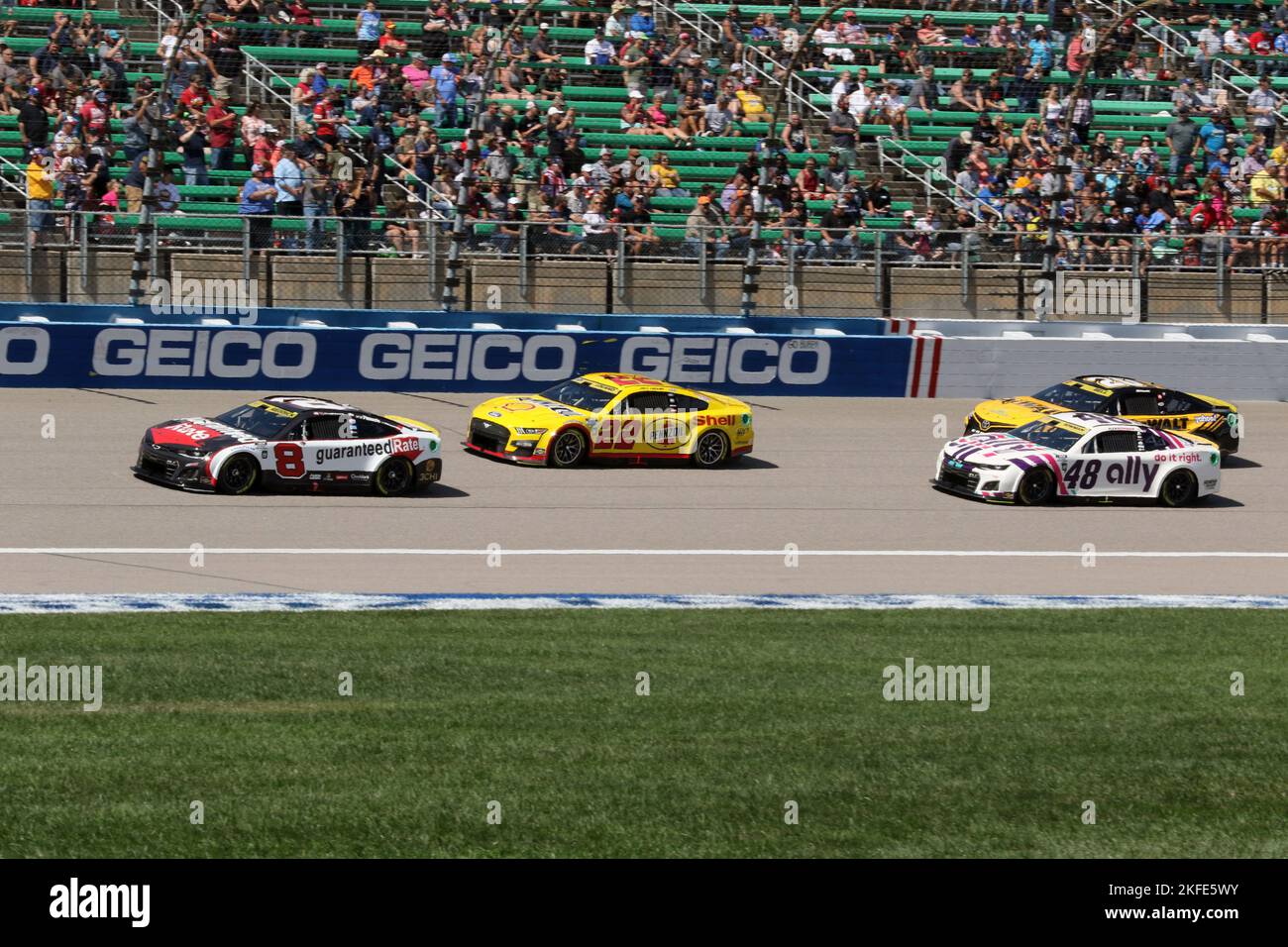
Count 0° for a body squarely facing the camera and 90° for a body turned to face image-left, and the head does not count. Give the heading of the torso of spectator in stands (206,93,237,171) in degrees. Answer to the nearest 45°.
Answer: approximately 315°

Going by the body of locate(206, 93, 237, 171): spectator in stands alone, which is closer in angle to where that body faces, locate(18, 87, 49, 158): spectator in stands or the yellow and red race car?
the yellow and red race car

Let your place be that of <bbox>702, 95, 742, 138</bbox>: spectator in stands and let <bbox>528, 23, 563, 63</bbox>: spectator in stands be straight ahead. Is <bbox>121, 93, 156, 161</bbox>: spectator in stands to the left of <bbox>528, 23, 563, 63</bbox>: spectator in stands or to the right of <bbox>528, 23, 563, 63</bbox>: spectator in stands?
left

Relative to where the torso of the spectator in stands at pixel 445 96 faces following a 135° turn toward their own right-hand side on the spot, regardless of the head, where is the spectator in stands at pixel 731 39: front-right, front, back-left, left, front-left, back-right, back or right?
right

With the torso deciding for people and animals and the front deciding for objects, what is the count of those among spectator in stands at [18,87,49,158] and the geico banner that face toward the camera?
2

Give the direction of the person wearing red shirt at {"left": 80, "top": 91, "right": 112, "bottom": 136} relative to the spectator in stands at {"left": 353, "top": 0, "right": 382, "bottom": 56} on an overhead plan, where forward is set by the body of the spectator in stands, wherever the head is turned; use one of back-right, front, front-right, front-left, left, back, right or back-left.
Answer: front-right

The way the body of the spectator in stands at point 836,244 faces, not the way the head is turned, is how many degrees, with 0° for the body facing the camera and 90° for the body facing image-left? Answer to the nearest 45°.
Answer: approximately 0°

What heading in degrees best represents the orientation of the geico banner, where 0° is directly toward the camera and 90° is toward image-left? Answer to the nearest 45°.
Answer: approximately 0°

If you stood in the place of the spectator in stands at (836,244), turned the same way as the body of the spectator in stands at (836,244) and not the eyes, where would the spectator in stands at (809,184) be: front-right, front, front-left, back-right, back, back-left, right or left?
back
